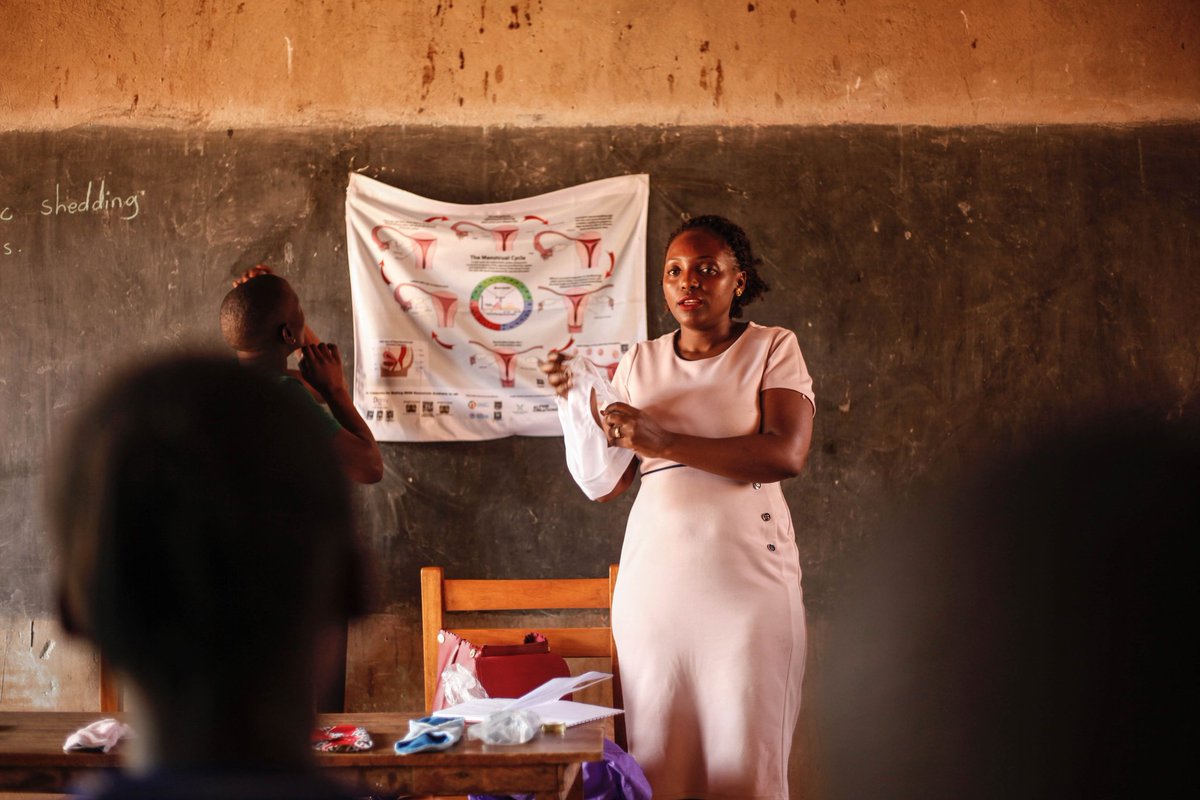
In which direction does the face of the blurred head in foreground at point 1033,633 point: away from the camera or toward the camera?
away from the camera

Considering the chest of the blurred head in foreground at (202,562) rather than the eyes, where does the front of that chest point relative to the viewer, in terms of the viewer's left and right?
facing away from the viewer

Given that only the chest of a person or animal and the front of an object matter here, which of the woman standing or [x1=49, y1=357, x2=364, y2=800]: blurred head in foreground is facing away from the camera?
the blurred head in foreground

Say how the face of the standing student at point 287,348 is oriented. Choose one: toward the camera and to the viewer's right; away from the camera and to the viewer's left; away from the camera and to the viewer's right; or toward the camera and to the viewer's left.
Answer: away from the camera and to the viewer's right

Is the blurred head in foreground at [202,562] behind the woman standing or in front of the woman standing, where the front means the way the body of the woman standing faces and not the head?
in front

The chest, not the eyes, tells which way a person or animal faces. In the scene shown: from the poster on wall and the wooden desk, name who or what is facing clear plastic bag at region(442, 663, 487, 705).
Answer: the poster on wall

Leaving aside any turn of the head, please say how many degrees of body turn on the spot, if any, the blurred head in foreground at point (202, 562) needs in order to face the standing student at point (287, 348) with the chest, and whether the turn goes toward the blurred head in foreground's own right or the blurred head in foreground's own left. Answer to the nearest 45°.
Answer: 0° — they already face them

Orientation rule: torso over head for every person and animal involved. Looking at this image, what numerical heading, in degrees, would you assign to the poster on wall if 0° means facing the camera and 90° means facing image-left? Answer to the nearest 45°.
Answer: approximately 0°

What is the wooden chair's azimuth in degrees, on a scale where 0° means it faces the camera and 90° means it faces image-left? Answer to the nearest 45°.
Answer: approximately 0°

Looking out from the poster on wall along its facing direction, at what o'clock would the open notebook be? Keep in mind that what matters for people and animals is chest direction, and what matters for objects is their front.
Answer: The open notebook is roughly at 12 o'clock from the poster on wall.
